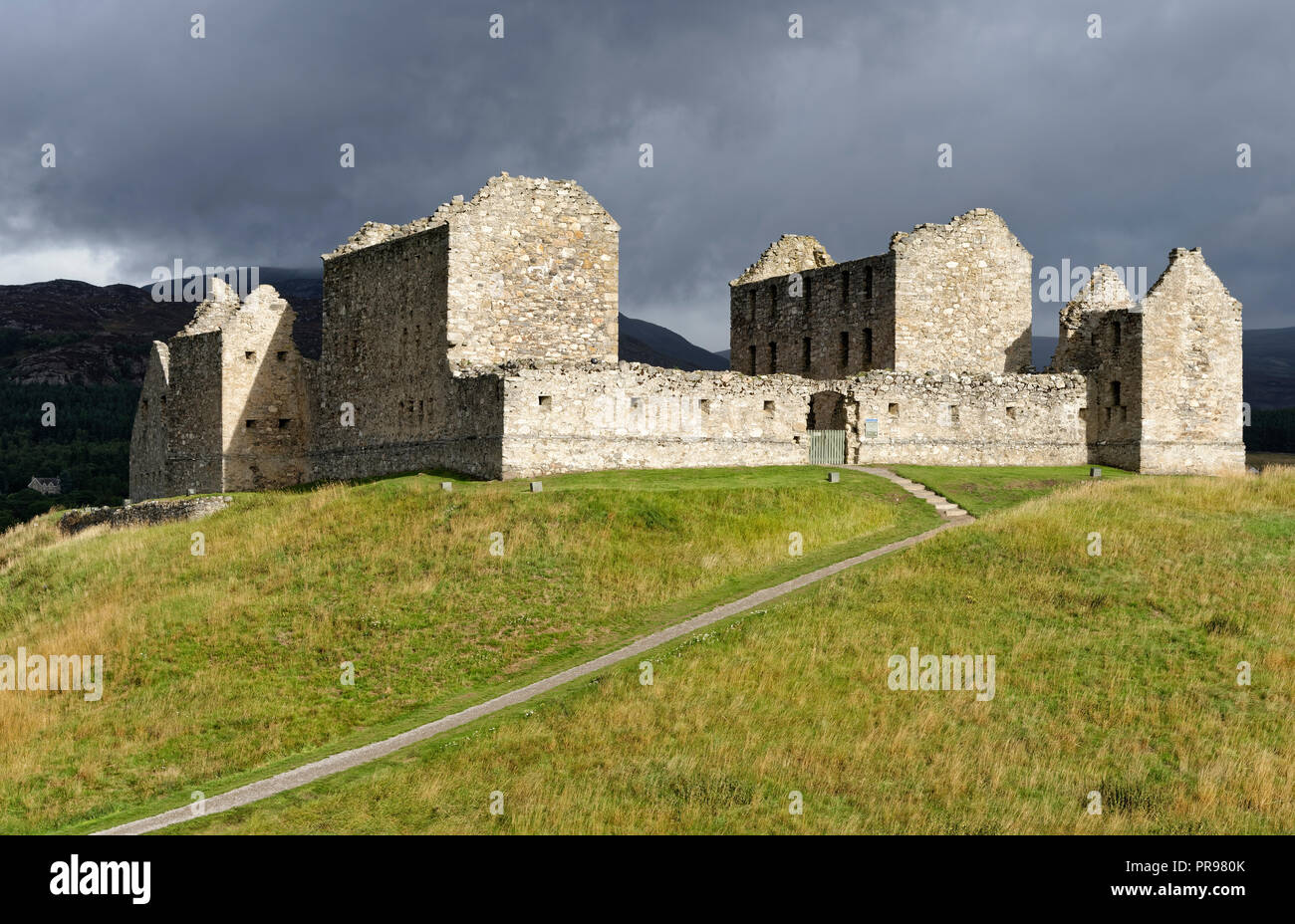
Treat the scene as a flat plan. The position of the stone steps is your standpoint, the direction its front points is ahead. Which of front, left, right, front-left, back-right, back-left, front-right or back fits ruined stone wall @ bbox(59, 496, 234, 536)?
back-right

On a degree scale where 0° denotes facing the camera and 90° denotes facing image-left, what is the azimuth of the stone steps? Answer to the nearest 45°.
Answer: approximately 315°

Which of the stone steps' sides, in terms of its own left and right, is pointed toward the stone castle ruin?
back
